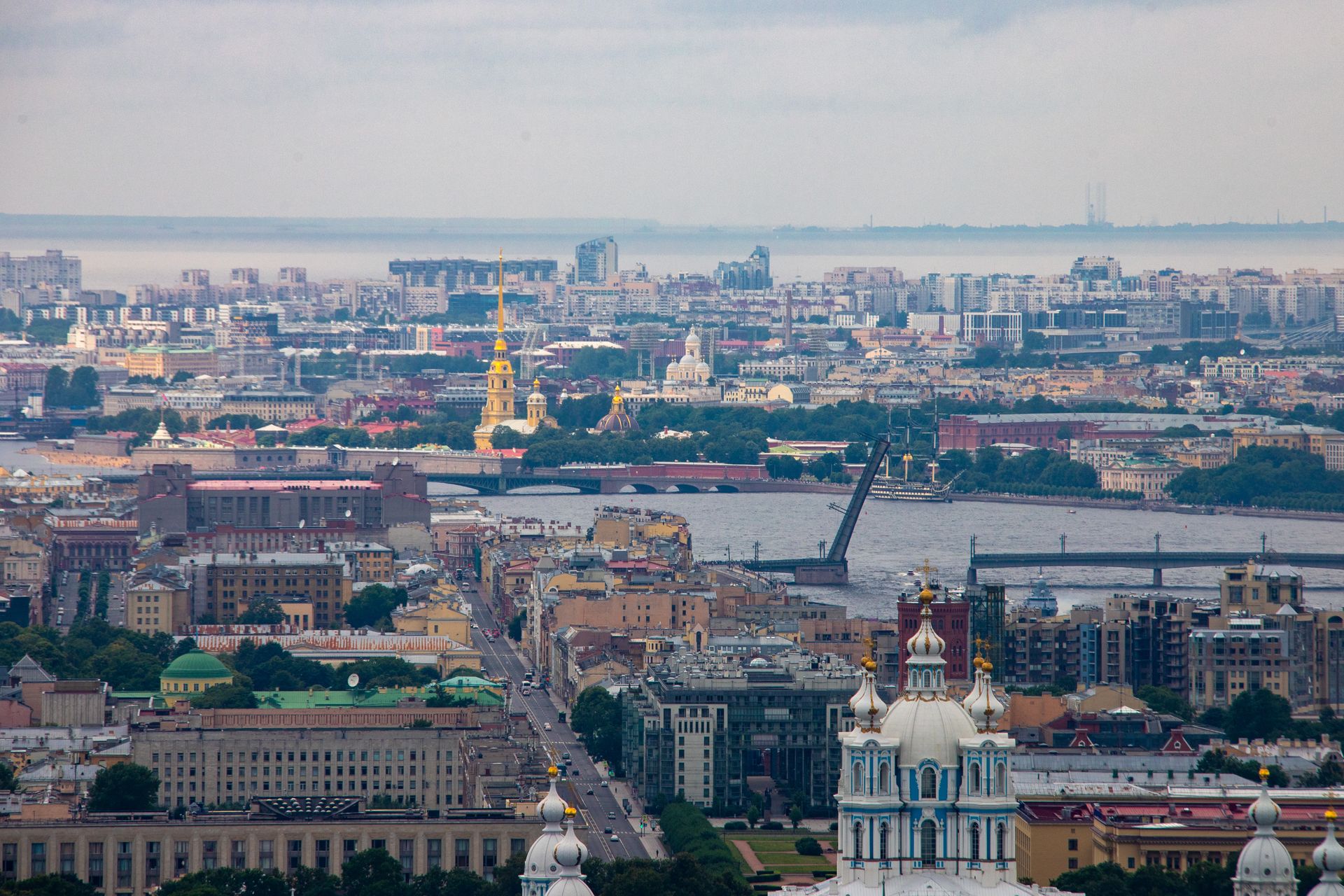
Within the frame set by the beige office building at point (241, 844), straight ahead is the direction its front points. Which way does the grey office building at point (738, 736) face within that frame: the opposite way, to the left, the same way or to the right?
the same way

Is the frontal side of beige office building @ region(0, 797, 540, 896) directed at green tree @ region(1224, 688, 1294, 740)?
no

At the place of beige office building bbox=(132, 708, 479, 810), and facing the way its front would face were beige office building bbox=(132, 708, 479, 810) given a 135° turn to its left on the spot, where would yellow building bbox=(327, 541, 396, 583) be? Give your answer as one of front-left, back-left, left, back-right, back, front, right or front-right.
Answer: front-left

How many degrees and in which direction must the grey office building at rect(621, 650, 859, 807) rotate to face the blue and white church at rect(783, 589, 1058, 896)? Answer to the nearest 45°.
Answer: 0° — it already faces it

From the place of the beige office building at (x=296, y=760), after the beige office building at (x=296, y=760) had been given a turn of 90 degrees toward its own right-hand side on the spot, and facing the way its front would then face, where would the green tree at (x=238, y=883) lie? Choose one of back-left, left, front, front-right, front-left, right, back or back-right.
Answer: left

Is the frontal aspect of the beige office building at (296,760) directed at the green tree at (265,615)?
no

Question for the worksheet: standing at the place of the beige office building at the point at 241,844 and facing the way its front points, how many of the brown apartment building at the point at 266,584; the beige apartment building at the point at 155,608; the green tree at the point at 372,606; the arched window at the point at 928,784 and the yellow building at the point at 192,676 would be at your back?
4

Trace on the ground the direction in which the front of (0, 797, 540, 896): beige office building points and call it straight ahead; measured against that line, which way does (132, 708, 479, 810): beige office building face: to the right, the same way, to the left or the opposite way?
the same way

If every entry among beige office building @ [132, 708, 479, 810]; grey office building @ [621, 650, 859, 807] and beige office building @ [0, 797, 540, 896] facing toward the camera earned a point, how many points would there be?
3

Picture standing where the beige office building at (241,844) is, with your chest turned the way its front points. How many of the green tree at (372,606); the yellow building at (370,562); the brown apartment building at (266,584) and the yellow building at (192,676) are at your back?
4

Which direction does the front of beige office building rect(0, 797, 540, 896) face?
toward the camera

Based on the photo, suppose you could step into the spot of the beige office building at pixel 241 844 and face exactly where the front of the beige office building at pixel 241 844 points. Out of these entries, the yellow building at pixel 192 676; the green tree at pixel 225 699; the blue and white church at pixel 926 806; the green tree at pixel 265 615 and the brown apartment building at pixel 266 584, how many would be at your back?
4

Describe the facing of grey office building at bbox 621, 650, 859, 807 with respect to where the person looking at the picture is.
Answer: facing the viewer

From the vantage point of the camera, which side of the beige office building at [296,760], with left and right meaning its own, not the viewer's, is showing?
front

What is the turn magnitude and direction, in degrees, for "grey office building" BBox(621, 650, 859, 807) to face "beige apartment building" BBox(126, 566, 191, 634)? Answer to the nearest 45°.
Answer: approximately 135° to its right
